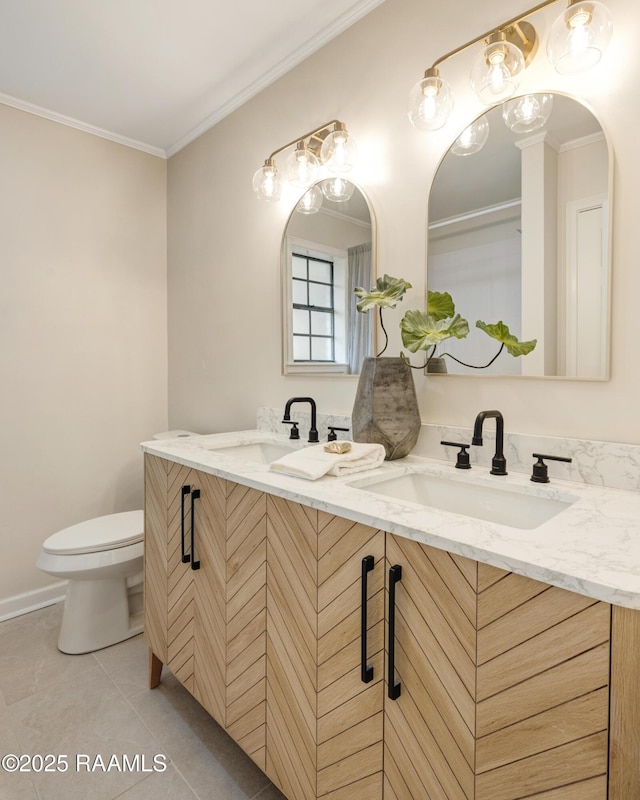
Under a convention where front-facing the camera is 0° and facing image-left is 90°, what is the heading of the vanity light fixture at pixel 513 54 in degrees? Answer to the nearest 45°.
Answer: approximately 45°

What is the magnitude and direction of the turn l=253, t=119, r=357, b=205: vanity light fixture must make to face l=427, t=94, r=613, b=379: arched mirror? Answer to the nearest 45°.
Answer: approximately 90° to its left

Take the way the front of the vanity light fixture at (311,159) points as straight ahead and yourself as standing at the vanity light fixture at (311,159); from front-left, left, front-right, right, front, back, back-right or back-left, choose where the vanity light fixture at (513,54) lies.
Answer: left

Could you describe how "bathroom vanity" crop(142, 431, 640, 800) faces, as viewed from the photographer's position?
facing the viewer and to the left of the viewer

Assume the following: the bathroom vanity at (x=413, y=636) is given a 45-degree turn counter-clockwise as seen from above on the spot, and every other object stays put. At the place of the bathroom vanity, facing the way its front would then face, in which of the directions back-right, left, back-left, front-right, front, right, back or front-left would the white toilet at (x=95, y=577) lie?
back-right
